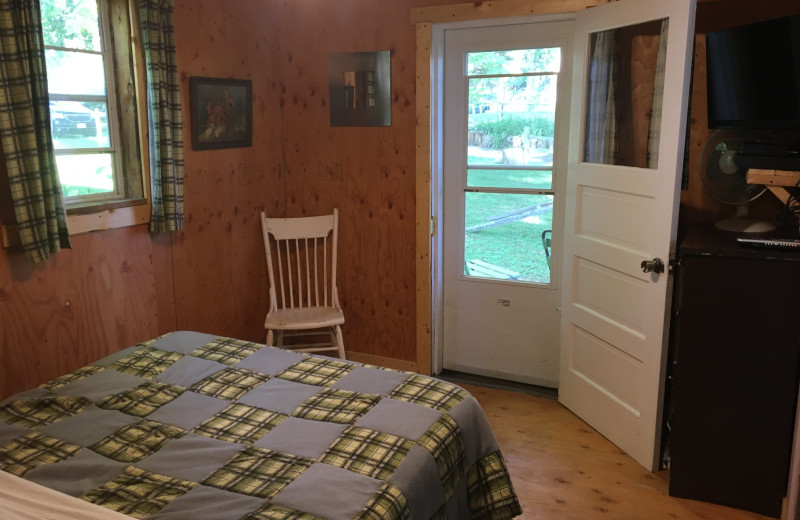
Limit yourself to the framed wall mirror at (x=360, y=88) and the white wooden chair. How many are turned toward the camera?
2

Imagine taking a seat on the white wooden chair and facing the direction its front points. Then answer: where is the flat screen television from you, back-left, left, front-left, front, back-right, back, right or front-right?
front-left

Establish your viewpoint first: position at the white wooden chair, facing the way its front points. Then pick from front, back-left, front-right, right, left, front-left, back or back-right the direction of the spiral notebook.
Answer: front-left

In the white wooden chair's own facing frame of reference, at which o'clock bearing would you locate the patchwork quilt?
The patchwork quilt is roughly at 12 o'clock from the white wooden chair.

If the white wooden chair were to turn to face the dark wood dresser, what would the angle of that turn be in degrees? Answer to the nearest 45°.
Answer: approximately 45° to its left

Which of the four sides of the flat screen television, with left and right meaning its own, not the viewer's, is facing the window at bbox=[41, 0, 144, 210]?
front

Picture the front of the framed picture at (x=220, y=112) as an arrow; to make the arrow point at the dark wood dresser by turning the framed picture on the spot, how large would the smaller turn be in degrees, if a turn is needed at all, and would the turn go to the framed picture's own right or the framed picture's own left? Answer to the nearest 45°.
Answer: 0° — it already faces it

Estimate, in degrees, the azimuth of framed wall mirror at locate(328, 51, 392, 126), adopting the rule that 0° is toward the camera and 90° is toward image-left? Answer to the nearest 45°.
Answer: approximately 0°

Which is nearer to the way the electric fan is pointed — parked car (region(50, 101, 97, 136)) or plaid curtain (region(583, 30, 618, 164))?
the parked car

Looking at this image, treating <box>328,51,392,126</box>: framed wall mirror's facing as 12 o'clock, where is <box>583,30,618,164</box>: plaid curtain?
The plaid curtain is roughly at 10 o'clock from the framed wall mirror.

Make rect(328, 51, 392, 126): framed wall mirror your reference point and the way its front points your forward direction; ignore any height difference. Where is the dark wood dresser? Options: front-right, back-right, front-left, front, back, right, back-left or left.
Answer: front-left

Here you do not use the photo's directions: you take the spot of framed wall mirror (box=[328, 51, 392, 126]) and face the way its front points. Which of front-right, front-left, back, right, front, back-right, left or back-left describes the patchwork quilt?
front
